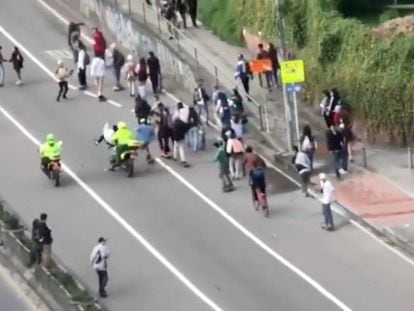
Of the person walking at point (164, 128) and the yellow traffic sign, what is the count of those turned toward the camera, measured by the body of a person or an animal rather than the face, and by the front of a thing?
1

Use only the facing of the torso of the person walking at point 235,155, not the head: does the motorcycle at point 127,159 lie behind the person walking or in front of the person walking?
in front

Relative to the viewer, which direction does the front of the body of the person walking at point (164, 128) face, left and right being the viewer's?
facing away from the viewer and to the left of the viewer

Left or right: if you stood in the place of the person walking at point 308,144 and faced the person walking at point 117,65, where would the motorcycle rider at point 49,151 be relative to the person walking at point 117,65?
left

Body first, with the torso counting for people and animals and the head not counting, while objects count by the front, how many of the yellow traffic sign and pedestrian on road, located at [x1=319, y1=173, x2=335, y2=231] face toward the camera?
1

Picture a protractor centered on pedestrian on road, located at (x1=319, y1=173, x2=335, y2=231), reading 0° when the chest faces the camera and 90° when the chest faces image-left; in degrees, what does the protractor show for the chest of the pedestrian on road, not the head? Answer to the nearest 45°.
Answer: approximately 90°

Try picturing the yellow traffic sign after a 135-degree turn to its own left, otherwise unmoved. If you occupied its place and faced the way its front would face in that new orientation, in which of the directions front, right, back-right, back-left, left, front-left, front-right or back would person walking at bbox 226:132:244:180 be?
back

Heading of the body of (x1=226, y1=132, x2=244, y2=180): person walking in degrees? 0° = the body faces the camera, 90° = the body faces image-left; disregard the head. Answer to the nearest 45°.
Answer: approximately 135°
